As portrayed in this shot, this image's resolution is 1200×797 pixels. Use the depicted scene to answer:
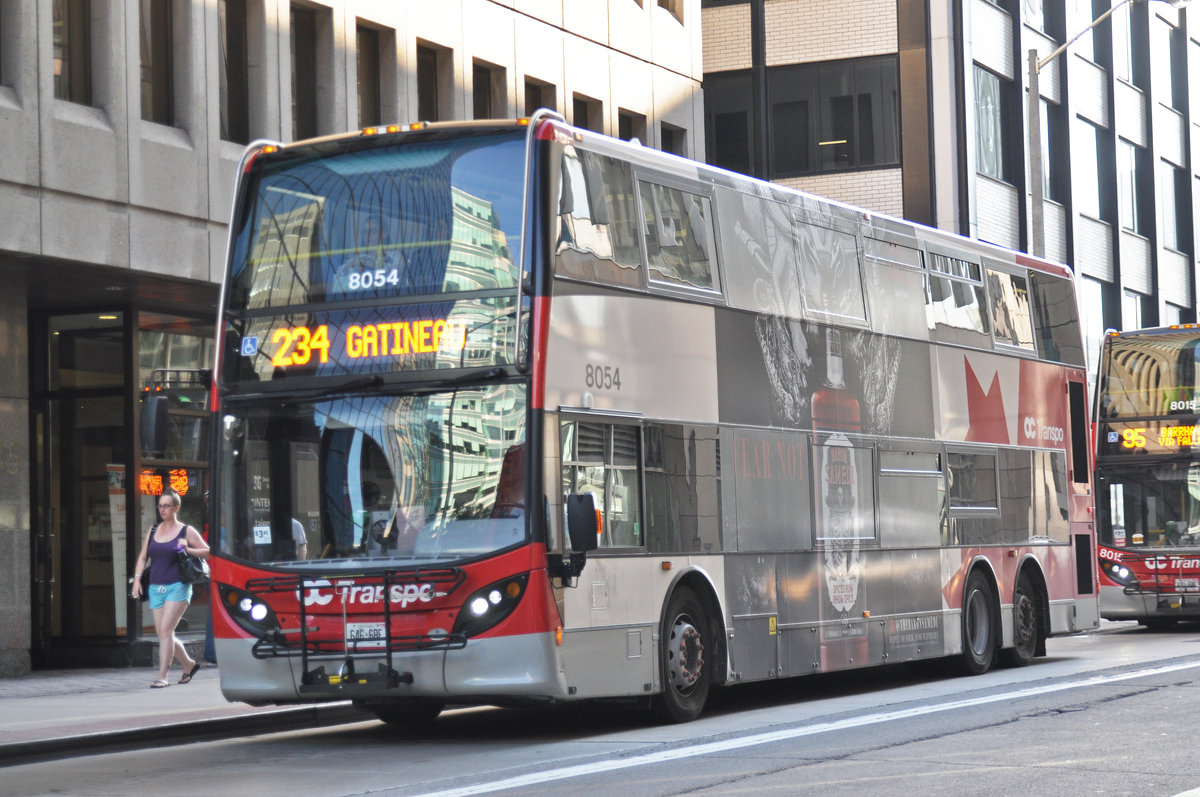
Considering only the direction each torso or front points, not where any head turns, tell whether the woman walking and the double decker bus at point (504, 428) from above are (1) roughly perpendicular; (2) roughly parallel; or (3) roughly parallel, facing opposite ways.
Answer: roughly parallel

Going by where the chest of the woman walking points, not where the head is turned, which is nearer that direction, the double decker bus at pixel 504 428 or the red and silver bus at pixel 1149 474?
the double decker bus

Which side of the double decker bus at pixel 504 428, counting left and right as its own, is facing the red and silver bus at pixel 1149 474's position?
back

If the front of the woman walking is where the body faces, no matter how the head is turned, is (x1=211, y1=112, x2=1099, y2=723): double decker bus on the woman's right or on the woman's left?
on the woman's left

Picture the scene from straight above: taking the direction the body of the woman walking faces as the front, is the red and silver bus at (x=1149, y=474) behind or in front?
behind

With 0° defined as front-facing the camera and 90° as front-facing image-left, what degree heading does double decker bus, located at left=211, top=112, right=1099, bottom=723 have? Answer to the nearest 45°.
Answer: approximately 45°

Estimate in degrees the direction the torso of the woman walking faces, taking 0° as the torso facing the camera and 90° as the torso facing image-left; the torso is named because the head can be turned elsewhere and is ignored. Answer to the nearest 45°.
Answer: approximately 45°

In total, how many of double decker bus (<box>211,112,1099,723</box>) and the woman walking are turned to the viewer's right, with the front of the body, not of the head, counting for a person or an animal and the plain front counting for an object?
0
